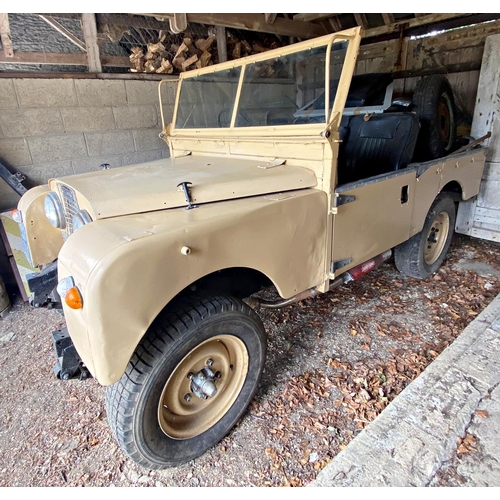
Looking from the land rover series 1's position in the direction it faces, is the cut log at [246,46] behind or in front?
behind

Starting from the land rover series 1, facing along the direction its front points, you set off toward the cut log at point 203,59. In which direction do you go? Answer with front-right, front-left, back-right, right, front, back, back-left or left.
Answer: back-right

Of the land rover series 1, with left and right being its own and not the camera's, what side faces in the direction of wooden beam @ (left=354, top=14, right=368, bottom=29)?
back

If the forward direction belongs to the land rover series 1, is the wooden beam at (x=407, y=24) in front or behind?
behind

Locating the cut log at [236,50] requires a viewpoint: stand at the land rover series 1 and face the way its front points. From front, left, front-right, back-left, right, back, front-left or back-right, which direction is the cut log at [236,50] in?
back-right

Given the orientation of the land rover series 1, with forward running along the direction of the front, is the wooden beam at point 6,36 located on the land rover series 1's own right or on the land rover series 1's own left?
on the land rover series 1's own right

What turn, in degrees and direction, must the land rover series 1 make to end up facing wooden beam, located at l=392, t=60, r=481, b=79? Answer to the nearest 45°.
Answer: approximately 180°

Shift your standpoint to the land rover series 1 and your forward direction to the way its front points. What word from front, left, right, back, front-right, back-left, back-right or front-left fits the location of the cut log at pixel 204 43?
back-right

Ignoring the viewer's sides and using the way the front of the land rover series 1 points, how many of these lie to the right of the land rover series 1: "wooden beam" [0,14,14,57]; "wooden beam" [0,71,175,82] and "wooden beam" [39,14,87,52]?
3

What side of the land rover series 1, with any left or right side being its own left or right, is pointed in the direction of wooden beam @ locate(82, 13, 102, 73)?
right

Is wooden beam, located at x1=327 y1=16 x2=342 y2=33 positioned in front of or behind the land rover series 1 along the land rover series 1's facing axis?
behind

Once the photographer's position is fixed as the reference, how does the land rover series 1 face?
facing the viewer and to the left of the viewer

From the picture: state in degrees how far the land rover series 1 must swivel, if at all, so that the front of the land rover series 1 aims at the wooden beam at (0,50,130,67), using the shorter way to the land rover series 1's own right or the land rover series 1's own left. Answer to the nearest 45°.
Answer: approximately 90° to the land rover series 1's own right
